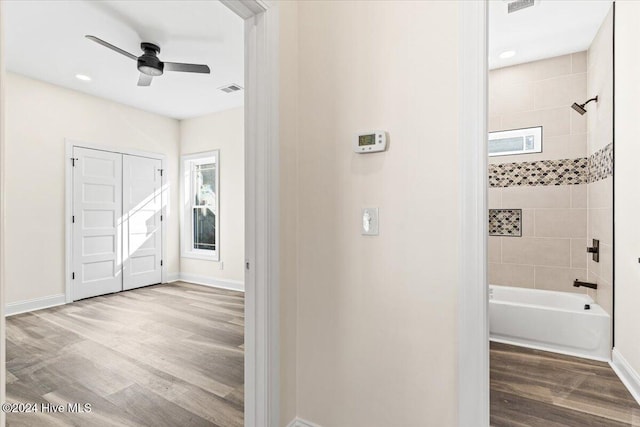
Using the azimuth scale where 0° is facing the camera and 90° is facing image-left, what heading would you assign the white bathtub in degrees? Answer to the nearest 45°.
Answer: approximately 0°

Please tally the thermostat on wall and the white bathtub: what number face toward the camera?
2

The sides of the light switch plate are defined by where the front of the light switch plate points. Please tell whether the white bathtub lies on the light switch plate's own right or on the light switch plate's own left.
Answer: on the light switch plate's own left

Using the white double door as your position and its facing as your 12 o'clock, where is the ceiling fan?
The ceiling fan is roughly at 1 o'clock from the white double door.

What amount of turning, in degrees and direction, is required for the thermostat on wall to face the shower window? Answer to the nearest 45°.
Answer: approximately 135° to its left

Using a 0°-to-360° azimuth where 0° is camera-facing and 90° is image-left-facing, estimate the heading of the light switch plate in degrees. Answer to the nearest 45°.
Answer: approximately 0°

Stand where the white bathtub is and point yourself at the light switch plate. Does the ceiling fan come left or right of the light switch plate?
right

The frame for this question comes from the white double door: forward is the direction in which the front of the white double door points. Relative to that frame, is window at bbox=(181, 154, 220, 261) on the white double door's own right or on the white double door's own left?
on the white double door's own left

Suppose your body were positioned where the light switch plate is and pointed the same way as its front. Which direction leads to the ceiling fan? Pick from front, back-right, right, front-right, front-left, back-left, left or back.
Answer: back-right
